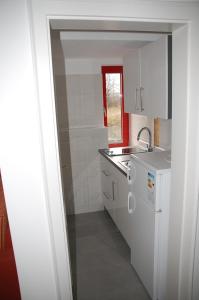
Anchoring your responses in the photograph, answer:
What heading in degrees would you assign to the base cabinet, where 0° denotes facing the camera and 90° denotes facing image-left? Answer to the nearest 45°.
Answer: approximately 90°

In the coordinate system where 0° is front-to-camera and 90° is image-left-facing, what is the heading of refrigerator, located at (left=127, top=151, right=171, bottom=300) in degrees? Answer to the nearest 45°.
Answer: approximately 45°
